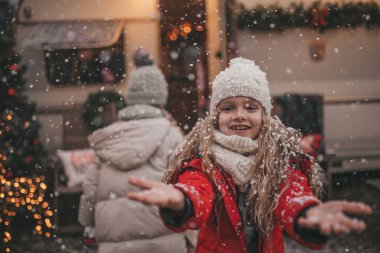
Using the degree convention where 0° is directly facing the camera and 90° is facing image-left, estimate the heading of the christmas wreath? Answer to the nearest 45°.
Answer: approximately 0°

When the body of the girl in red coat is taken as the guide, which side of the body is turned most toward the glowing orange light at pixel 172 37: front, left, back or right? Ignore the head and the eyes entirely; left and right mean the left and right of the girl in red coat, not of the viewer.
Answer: back

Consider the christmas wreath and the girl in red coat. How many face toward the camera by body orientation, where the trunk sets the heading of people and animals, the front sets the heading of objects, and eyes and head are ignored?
2

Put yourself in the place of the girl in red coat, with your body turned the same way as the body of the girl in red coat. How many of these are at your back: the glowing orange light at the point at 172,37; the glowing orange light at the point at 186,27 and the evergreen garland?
3

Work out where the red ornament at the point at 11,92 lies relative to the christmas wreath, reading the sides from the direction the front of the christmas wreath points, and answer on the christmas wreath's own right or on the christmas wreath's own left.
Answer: on the christmas wreath's own right

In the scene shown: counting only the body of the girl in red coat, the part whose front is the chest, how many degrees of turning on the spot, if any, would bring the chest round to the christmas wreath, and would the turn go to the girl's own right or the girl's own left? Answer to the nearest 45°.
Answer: approximately 180°

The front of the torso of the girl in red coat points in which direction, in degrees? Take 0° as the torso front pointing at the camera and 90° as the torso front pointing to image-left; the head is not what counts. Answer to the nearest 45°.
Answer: approximately 0°

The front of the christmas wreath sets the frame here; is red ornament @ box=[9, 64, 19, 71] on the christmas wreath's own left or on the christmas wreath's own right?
on the christmas wreath's own right

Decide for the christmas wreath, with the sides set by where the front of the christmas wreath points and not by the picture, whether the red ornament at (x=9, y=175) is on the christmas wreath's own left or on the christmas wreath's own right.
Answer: on the christmas wreath's own right
